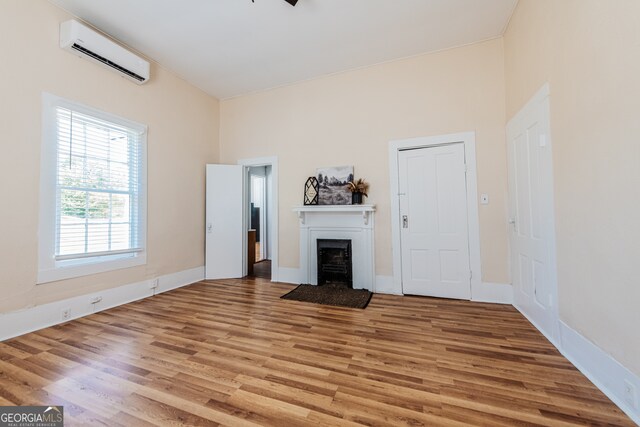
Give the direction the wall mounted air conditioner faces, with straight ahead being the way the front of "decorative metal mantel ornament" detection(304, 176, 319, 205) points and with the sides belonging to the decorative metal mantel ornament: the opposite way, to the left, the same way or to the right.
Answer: to the left

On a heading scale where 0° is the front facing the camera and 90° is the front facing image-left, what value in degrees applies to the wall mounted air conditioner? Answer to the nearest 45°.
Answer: approximately 315°

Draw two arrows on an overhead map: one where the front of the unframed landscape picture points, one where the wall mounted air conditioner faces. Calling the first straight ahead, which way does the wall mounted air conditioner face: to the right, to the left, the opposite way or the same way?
to the left

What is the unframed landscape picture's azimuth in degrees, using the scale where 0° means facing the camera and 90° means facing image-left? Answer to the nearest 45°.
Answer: approximately 0°

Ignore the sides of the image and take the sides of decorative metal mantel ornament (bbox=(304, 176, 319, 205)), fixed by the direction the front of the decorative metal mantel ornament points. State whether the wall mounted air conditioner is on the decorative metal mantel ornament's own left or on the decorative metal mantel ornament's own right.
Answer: on the decorative metal mantel ornament's own right

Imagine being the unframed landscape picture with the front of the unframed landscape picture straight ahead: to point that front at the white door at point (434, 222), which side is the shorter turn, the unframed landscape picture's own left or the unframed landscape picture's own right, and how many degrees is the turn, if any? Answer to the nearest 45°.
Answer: approximately 90° to the unframed landscape picture's own left

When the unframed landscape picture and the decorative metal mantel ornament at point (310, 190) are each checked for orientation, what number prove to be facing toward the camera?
2
